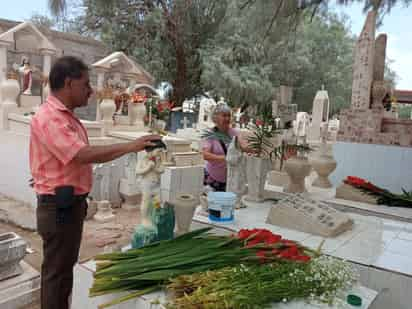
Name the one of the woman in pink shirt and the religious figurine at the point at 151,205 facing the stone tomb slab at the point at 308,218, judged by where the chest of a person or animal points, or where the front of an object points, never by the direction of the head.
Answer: the woman in pink shirt

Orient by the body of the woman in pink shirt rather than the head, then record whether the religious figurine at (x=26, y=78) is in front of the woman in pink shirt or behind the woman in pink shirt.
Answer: behind

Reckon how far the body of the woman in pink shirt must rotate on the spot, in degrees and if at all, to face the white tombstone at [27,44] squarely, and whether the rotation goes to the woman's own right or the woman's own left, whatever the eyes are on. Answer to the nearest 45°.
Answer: approximately 180°

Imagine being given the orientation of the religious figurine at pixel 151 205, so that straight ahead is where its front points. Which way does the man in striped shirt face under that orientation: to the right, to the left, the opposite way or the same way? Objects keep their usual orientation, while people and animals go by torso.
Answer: to the left

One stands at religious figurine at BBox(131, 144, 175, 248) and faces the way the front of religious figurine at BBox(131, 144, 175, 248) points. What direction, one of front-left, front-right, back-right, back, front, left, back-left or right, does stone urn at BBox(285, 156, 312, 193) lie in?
back-left

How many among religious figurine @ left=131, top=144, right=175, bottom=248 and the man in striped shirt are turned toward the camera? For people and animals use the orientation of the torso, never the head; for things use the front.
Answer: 1

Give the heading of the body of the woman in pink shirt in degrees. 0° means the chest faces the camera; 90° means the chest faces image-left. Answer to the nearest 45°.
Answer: approximately 315°

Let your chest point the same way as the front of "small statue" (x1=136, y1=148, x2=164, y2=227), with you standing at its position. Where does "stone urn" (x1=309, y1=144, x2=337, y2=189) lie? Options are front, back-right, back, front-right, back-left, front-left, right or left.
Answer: left

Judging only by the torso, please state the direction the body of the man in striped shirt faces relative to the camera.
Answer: to the viewer's right
